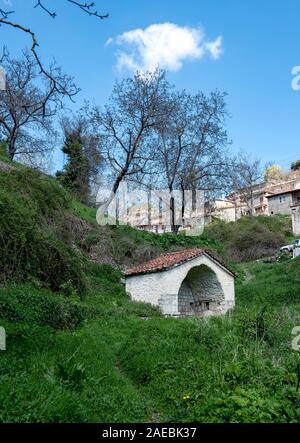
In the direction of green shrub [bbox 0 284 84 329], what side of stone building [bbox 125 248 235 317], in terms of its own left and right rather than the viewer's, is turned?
right

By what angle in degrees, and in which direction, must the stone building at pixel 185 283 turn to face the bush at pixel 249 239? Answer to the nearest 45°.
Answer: approximately 135° to its left

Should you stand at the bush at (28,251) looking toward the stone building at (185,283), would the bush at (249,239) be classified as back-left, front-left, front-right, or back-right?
front-left

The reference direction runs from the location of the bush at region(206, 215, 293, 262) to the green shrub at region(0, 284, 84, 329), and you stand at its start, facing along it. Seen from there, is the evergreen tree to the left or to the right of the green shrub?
right

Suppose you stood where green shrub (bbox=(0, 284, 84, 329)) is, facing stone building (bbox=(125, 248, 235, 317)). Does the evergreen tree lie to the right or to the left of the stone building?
left

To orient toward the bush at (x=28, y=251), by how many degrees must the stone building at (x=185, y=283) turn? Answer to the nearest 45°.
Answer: approximately 90° to its right

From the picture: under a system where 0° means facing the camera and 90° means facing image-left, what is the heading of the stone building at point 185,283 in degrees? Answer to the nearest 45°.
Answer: approximately 315°

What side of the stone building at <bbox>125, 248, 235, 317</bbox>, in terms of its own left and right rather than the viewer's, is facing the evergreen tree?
back

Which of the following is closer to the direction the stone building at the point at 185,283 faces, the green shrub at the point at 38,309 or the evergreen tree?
the green shrub
